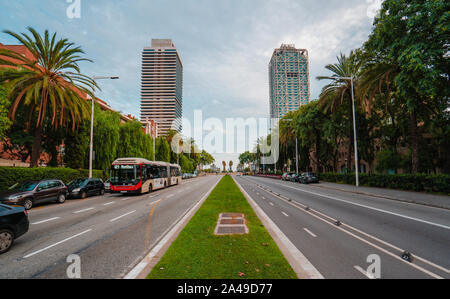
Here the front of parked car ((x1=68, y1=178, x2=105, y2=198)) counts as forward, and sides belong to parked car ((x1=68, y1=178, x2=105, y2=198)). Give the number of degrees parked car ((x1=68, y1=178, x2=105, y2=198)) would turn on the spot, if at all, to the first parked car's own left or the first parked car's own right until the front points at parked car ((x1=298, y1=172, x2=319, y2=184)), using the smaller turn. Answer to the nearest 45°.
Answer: approximately 135° to the first parked car's own left

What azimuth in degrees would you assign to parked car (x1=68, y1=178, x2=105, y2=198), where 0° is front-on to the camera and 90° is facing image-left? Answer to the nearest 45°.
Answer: approximately 45°

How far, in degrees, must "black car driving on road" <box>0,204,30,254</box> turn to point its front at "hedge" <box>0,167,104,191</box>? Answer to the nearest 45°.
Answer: approximately 135° to its right

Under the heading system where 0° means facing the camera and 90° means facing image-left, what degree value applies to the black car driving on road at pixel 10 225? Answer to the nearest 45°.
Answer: approximately 45°

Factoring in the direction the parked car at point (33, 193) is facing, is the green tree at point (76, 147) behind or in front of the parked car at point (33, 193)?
behind

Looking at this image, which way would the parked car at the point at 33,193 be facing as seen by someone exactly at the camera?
facing the viewer and to the left of the viewer

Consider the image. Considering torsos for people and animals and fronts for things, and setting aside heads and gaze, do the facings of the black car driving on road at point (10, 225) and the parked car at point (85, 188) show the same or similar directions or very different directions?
same or similar directions

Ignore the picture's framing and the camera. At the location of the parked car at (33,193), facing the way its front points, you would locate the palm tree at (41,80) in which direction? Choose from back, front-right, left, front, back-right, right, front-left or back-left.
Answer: back-right

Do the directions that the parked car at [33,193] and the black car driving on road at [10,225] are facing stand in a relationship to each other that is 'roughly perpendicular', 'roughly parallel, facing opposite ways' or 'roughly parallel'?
roughly parallel
